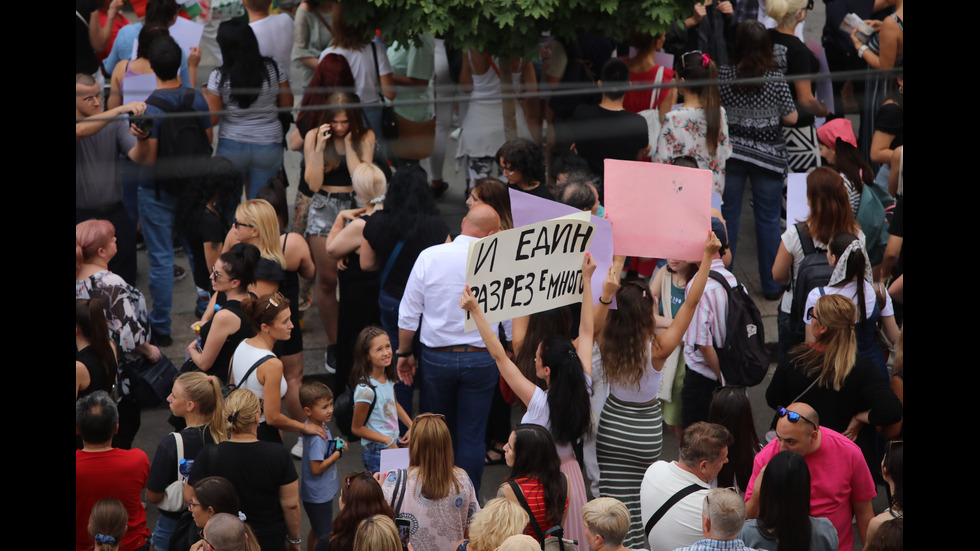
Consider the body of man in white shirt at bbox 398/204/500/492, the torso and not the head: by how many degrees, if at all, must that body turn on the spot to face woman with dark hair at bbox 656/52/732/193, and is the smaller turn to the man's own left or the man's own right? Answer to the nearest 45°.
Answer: approximately 45° to the man's own right

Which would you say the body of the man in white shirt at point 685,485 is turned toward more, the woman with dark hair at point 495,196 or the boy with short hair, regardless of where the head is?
the woman with dark hair

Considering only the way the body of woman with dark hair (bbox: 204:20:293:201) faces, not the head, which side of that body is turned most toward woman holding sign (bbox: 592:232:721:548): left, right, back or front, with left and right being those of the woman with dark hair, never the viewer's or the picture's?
back

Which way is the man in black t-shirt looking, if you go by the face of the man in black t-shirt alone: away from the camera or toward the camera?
away from the camera

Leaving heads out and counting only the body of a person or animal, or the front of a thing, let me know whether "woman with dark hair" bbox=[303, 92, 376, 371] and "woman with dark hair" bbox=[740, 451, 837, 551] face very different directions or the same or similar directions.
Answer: very different directions

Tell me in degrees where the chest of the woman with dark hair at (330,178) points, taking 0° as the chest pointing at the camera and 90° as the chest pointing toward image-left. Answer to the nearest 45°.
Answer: approximately 0°

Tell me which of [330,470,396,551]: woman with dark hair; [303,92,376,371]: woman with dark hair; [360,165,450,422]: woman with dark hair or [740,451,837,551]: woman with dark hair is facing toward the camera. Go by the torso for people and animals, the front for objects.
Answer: [303,92,376,371]: woman with dark hair

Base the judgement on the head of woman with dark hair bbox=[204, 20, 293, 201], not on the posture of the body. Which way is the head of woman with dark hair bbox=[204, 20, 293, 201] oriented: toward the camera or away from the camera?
away from the camera

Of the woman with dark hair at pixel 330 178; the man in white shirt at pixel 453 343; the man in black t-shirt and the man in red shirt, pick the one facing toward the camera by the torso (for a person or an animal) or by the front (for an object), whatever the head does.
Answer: the woman with dark hair

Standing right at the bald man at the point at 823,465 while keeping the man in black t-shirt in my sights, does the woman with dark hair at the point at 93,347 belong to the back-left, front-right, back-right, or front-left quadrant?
front-left

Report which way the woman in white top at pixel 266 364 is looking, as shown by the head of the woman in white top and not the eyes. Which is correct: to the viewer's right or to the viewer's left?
to the viewer's right

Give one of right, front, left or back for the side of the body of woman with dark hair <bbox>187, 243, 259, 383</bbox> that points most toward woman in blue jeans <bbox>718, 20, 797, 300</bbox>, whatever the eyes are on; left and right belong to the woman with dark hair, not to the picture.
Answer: back

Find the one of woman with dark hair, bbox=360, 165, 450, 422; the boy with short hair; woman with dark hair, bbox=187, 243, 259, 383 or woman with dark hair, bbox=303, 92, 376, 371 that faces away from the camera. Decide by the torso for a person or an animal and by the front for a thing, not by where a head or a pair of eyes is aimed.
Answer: woman with dark hair, bbox=360, 165, 450, 422

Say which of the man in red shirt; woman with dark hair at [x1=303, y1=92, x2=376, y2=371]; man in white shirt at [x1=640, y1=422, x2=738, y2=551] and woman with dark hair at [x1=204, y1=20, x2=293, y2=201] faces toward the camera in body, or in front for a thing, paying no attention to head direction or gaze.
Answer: woman with dark hair at [x1=303, y1=92, x2=376, y2=371]

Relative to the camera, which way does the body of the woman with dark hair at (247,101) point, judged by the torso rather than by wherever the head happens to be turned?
away from the camera
